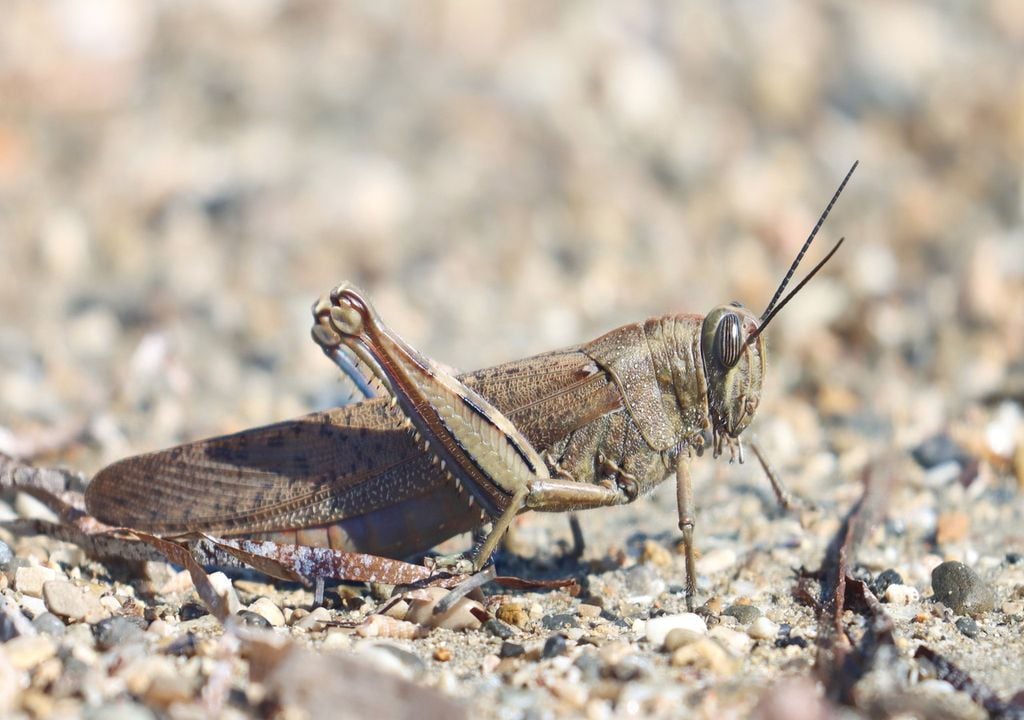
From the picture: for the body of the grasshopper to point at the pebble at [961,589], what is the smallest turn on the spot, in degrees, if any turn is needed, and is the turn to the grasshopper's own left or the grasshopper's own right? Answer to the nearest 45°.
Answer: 0° — it already faces it

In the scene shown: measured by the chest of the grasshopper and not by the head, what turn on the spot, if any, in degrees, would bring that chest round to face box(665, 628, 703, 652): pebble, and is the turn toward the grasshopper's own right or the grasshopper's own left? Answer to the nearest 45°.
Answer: approximately 45° to the grasshopper's own right

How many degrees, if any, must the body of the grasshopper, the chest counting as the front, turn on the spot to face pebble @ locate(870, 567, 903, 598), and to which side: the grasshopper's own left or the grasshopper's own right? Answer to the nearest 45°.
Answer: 0° — it already faces it

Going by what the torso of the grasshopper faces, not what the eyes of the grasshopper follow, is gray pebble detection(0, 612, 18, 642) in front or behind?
behind

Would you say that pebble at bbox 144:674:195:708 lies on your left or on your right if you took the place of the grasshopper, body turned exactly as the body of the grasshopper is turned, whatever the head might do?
on your right

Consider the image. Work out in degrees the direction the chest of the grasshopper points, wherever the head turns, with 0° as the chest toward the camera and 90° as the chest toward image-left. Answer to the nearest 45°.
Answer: approximately 270°

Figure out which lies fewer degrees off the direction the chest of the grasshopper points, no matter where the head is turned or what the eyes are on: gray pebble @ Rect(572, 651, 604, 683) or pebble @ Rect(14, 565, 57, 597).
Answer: the gray pebble

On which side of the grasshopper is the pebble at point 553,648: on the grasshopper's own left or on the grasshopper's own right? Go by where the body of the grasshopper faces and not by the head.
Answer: on the grasshopper's own right

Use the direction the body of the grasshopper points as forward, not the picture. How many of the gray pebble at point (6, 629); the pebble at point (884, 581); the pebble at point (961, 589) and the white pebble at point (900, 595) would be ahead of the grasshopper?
3

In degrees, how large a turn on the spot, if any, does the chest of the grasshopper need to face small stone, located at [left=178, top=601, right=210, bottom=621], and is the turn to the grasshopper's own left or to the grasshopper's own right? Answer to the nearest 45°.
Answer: approximately 180°

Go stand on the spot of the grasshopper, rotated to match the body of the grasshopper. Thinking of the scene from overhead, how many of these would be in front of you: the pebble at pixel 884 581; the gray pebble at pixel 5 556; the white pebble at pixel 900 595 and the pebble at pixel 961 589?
3

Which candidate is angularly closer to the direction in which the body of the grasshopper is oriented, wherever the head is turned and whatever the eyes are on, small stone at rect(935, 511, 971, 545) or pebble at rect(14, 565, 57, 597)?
the small stone
